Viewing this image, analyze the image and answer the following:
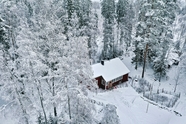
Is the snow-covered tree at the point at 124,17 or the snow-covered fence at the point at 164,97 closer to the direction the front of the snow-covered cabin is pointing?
the snow-covered fence

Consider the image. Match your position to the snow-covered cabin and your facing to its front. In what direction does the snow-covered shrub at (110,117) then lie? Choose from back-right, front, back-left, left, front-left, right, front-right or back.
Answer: front-right

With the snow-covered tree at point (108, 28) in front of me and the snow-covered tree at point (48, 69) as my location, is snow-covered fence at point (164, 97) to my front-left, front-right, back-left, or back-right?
front-right

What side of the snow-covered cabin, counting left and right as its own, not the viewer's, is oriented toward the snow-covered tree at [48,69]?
right

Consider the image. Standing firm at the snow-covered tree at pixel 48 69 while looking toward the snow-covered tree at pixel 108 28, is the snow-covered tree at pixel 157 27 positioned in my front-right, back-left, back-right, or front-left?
front-right

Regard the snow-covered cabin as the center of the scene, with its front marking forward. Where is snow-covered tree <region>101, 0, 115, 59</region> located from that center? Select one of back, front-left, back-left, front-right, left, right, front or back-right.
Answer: back-left

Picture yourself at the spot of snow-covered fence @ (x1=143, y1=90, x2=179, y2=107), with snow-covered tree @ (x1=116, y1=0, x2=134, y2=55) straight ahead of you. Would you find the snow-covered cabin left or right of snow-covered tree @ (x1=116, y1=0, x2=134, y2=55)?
left
